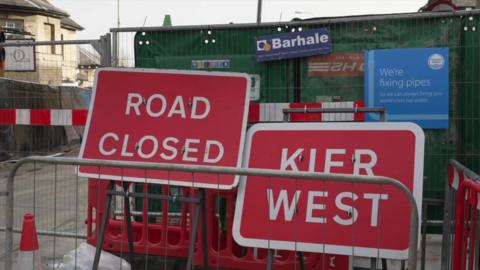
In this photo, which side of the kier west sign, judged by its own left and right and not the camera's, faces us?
front

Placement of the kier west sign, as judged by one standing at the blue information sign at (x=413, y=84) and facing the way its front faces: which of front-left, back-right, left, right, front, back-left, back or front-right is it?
front

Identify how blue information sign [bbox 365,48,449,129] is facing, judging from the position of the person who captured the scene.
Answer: facing the viewer

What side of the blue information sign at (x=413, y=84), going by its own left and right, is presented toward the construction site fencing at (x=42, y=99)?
right

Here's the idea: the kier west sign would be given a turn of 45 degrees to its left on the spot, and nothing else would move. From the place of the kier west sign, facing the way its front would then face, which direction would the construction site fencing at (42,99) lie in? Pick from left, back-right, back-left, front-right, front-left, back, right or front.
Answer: back

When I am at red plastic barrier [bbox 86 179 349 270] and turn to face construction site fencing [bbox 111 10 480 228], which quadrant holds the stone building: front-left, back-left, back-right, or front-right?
front-left

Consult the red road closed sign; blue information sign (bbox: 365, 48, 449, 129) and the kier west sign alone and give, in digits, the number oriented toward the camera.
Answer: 3

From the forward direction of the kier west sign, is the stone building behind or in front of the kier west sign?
behind

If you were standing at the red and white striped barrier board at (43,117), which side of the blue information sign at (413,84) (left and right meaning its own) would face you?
right

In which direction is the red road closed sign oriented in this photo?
toward the camera

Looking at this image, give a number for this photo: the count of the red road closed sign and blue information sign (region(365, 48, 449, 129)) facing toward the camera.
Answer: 2

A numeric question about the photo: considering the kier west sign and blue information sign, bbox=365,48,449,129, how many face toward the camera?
2

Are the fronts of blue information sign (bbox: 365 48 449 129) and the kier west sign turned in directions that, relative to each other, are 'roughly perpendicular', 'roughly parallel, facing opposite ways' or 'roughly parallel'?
roughly parallel
